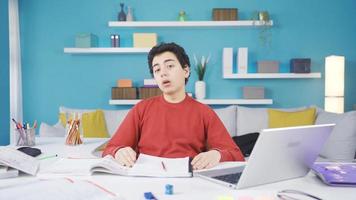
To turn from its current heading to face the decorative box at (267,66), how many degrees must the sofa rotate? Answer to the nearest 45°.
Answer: approximately 180°

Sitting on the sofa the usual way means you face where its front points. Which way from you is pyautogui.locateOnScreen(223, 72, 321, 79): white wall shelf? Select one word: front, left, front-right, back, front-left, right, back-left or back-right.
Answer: back

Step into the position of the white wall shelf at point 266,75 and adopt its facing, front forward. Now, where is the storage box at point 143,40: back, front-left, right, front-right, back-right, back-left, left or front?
right

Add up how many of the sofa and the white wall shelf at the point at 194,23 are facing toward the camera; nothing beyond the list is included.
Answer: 2

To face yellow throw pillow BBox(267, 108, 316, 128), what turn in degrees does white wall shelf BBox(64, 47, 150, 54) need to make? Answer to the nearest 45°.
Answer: approximately 45° to its left

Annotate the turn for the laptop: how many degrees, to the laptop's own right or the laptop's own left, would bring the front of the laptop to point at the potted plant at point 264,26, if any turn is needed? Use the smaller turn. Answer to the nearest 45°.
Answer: approximately 45° to the laptop's own right

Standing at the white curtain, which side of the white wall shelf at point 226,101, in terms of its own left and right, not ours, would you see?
right

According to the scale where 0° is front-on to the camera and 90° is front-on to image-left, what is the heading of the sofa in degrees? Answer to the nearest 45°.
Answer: approximately 0°

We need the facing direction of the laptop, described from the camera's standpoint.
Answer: facing away from the viewer and to the left of the viewer

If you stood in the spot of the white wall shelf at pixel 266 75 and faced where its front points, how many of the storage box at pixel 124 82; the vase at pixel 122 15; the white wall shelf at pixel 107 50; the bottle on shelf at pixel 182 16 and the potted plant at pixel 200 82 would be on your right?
5
